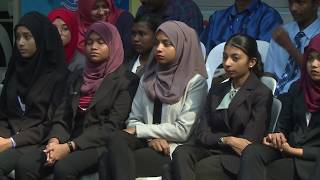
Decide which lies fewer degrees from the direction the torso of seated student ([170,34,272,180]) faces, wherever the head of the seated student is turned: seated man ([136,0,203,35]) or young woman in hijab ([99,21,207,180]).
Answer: the young woman in hijab

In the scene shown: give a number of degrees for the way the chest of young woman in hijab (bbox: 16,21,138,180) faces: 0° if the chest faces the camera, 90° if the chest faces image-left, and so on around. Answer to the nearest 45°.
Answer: approximately 45°

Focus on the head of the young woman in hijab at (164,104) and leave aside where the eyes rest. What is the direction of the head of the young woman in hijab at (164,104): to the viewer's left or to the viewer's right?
to the viewer's left

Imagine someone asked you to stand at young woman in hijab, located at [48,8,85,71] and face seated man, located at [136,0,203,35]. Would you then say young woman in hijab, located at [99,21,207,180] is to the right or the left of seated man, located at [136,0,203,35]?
right

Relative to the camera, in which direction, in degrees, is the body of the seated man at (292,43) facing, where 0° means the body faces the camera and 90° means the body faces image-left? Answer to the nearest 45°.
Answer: approximately 45°
